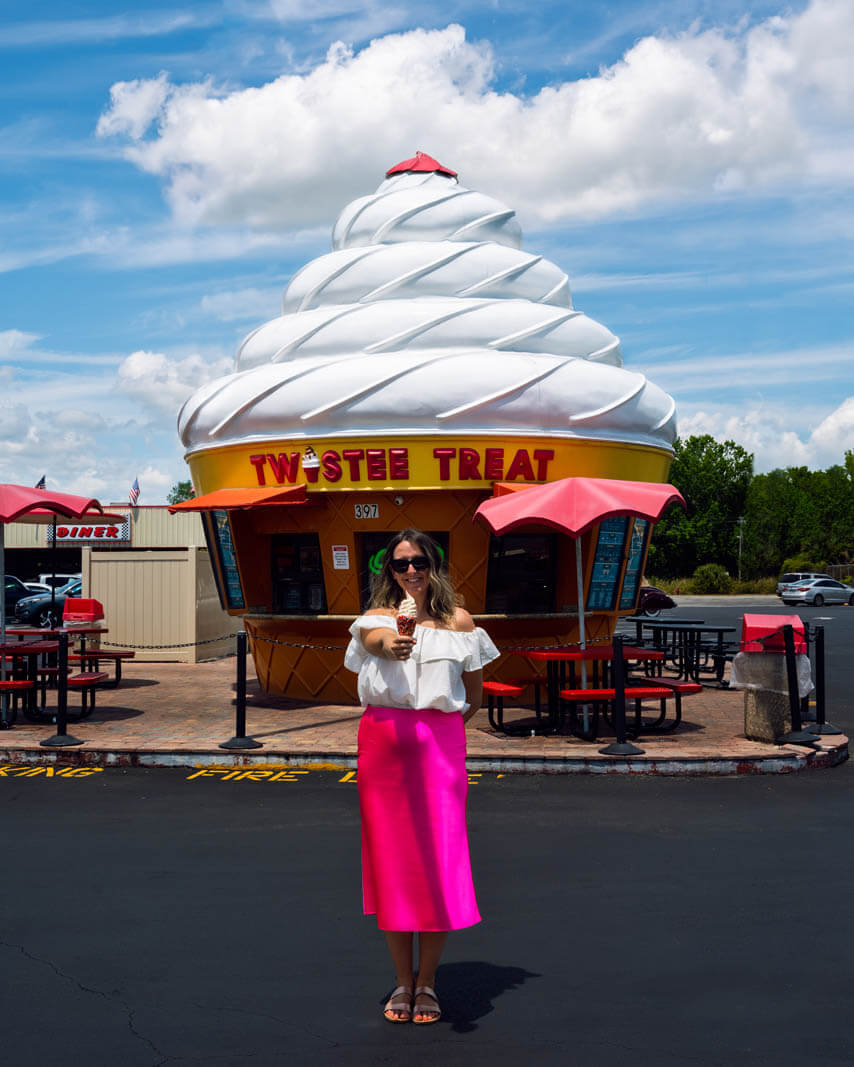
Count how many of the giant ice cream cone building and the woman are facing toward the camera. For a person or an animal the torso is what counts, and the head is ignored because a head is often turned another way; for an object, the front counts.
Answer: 2

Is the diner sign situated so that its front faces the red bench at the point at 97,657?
yes

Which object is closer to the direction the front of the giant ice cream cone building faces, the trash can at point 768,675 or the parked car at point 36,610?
the trash can

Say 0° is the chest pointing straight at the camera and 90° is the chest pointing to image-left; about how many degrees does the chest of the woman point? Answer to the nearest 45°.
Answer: approximately 0°

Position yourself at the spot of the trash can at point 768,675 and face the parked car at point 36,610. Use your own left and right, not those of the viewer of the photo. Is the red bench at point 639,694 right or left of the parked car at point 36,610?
left

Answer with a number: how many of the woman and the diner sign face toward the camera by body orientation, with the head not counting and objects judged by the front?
2

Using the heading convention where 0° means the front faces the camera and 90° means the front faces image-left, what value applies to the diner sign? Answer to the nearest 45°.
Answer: approximately 0°

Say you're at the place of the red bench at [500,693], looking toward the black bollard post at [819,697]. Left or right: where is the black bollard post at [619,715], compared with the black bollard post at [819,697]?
right

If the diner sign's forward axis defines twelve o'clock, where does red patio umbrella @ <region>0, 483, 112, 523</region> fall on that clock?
The red patio umbrella is roughly at 12 o'clock from the diner sign.
